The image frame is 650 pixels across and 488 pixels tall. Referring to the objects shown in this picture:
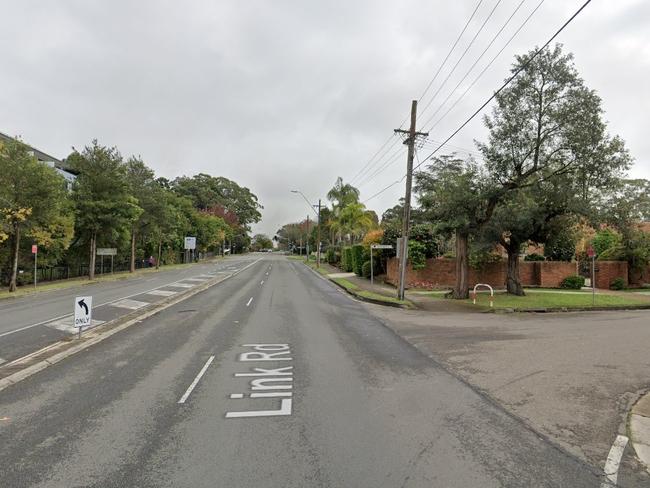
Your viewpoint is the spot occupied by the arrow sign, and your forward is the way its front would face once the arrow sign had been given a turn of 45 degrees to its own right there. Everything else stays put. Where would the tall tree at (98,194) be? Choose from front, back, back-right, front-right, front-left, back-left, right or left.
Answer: back-right

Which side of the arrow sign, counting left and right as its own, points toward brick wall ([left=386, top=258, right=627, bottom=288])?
left

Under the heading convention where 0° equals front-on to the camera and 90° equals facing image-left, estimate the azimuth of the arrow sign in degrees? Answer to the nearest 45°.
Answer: approximately 0°

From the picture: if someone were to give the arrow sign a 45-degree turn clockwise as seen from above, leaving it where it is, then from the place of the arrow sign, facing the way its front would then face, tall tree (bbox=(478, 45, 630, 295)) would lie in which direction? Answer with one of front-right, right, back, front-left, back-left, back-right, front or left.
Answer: back-left

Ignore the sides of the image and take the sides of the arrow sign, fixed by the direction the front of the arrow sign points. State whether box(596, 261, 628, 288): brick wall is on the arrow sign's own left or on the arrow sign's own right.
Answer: on the arrow sign's own left

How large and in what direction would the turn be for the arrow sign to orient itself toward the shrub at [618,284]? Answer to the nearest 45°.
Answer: approximately 90° to its left

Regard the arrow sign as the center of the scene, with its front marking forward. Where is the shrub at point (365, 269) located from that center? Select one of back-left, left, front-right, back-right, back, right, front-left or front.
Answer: back-left

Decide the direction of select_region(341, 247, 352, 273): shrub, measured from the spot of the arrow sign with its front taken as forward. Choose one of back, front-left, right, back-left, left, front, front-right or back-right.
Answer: back-left

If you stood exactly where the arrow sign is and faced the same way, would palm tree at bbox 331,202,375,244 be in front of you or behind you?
behind

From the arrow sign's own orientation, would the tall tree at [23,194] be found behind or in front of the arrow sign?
behind
